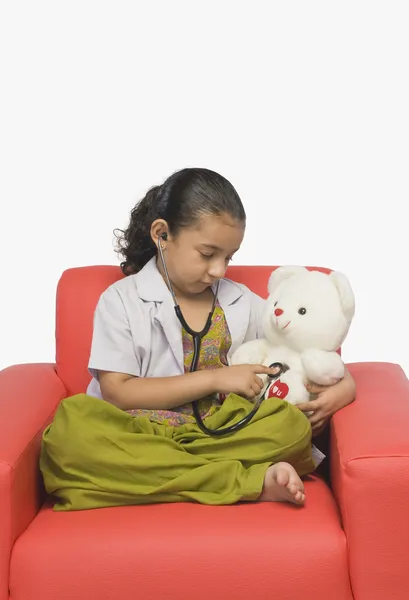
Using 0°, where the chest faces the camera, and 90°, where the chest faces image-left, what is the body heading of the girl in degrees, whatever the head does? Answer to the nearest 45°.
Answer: approximately 315°

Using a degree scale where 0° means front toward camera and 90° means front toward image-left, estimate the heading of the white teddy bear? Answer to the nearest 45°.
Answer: approximately 45°

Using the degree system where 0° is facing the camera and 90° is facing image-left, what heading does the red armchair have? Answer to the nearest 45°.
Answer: approximately 0°
